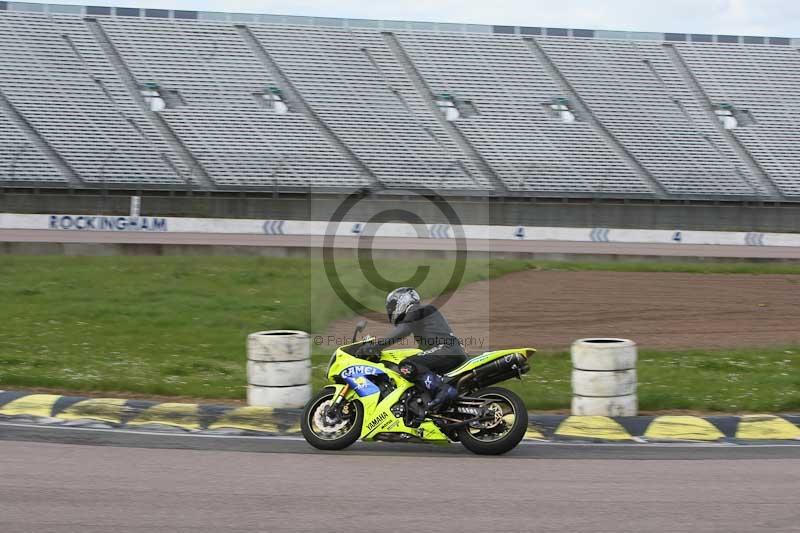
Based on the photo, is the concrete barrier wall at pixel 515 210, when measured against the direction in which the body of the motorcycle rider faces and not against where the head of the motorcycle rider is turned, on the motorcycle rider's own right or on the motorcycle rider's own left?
on the motorcycle rider's own right

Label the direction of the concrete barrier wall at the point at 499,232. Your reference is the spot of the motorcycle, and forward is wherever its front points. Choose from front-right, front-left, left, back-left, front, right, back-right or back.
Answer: right

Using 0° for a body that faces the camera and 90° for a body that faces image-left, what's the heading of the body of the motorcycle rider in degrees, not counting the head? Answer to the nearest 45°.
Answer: approximately 90°

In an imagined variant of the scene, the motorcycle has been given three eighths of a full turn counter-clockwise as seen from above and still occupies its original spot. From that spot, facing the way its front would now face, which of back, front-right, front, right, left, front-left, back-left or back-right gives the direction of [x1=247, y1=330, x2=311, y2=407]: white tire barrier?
back

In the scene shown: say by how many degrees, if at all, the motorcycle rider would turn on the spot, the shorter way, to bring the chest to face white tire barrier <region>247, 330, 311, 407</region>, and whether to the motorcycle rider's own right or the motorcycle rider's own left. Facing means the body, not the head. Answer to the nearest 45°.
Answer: approximately 45° to the motorcycle rider's own right

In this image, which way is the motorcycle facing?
to the viewer's left

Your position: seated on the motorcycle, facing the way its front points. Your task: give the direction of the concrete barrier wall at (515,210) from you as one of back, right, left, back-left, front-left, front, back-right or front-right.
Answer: right
